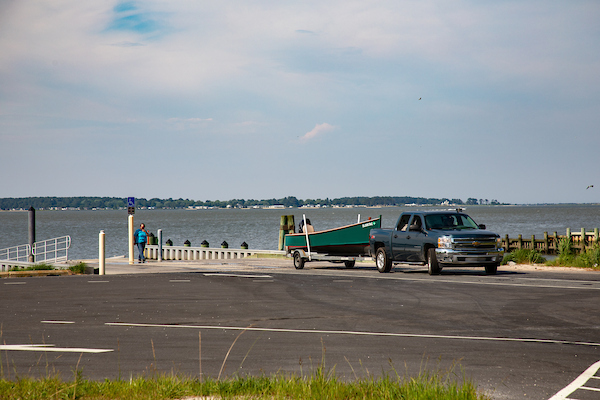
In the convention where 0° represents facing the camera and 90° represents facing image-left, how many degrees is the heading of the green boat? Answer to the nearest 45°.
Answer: approximately 270°

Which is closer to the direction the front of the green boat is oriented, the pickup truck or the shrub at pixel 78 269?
the pickup truck

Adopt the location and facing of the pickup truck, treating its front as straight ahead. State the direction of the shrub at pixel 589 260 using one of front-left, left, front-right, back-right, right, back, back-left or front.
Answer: left

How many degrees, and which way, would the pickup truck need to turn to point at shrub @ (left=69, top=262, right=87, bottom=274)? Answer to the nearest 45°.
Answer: approximately 135° to its right

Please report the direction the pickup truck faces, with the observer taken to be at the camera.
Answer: facing the viewer and to the right of the viewer

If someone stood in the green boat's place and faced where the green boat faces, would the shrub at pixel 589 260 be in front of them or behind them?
in front

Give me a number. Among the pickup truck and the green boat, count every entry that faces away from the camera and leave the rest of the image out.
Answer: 0

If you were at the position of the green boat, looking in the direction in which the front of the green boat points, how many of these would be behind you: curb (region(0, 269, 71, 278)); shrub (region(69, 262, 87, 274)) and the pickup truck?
2

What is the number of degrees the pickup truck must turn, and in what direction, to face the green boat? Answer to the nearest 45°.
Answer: approximately 180°

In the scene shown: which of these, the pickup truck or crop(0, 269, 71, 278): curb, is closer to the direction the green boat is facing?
the pickup truck

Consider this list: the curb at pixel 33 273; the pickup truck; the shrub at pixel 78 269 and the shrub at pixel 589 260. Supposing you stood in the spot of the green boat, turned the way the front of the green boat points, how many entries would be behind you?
2

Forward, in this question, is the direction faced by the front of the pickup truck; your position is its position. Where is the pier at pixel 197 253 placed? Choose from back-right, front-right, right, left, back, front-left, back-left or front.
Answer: back
